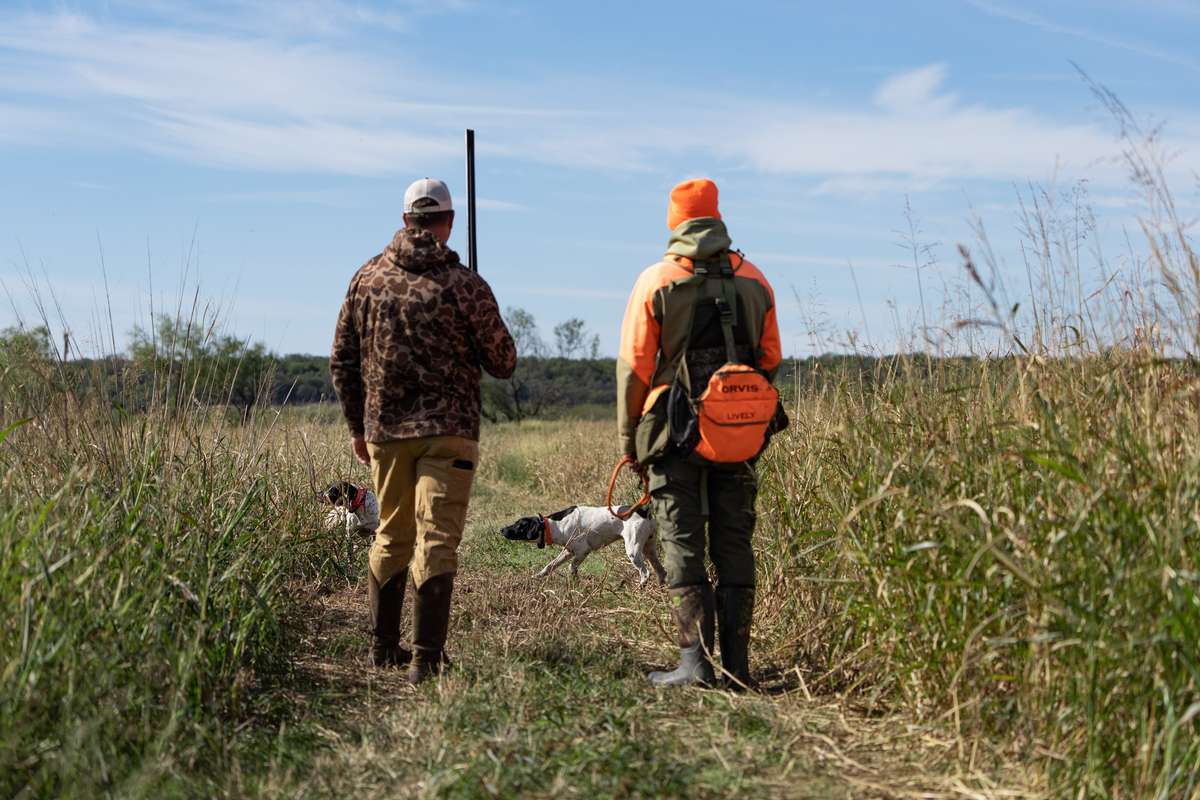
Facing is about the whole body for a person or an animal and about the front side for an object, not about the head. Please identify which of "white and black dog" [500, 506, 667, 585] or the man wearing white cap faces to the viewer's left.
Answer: the white and black dog

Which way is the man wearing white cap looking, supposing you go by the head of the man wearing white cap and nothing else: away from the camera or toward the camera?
away from the camera

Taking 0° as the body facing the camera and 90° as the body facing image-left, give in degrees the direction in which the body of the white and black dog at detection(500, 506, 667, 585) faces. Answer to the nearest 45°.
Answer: approximately 90°

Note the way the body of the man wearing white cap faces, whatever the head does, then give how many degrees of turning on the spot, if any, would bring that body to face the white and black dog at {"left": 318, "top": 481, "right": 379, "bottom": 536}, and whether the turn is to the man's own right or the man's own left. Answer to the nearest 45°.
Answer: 0° — they already face it

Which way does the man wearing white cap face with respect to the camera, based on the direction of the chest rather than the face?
away from the camera

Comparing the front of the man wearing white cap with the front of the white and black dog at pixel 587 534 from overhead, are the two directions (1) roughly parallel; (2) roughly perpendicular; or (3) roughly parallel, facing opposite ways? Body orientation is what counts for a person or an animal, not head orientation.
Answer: roughly perpendicular

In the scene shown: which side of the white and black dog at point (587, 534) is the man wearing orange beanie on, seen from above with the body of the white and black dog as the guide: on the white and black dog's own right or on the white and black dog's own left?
on the white and black dog's own left

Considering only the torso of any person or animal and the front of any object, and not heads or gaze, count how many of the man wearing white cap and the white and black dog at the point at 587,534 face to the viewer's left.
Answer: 1
